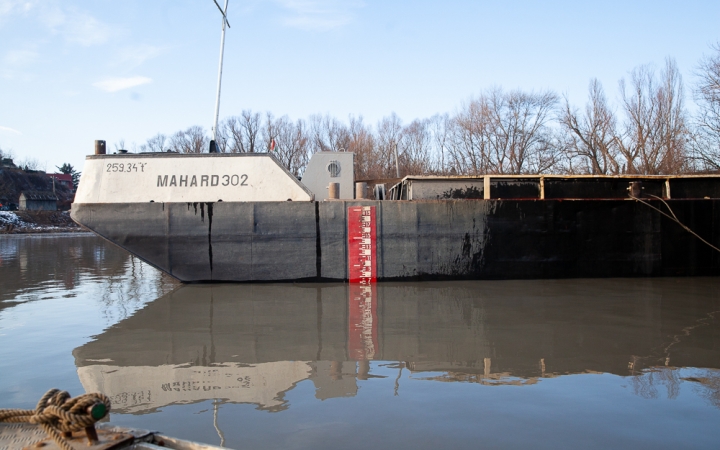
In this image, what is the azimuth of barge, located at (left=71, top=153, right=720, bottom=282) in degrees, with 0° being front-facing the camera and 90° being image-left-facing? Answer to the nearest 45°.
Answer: approximately 90°

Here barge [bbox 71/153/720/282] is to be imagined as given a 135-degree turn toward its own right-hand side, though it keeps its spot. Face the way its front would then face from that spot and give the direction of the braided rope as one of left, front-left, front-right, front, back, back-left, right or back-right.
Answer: back-right
